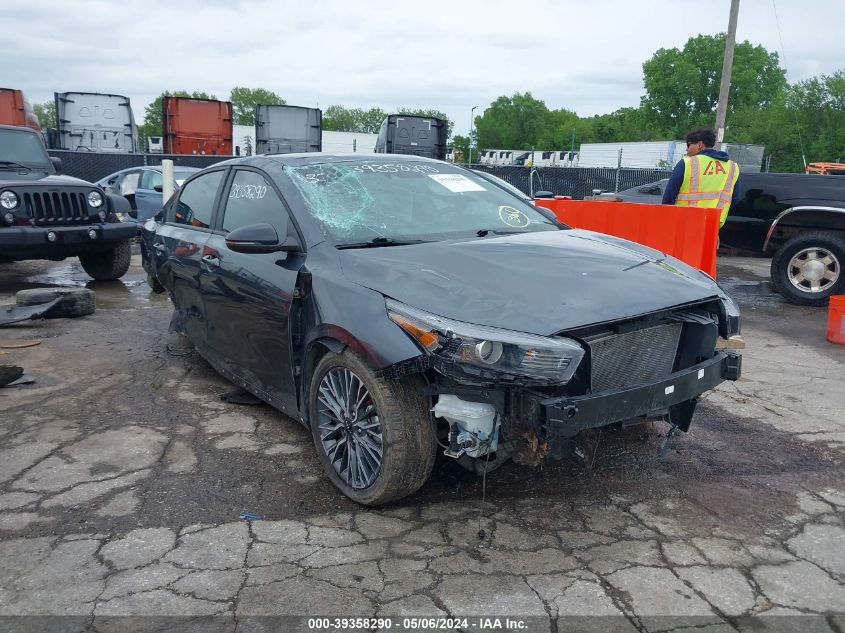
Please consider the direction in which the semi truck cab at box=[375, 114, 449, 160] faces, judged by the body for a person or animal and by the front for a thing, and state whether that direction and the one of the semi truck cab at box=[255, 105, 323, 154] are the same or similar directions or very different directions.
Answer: same or similar directions

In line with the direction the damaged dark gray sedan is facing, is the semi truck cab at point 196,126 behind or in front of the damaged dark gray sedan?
behind

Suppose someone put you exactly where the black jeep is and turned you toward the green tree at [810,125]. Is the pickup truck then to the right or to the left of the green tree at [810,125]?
right

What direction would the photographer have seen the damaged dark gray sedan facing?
facing the viewer and to the right of the viewer

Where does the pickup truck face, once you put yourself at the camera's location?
facing to the right of the viewer

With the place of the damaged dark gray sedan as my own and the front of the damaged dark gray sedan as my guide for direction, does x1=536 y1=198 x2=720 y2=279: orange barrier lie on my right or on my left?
on my left
